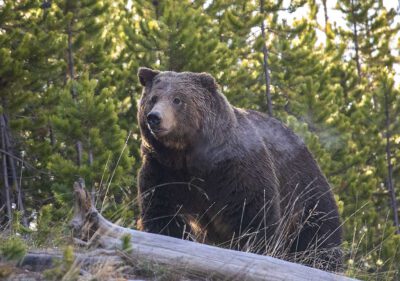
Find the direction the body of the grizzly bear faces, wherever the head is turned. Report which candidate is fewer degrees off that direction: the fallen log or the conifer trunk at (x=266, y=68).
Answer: the fallen log

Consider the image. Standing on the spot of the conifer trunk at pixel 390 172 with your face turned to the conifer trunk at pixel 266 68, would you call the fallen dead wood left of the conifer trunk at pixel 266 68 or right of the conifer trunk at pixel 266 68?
left

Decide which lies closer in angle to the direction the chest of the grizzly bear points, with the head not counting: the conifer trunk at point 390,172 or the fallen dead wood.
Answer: the fallen dead wood

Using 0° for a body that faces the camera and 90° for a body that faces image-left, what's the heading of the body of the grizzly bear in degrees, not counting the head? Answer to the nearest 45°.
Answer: approximately 45°

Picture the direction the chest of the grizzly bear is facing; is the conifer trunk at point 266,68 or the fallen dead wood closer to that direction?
the fallen dead wood

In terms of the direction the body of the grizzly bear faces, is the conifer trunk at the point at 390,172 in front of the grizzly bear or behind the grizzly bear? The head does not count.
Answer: behind

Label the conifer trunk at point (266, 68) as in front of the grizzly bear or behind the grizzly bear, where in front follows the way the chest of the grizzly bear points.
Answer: behind
